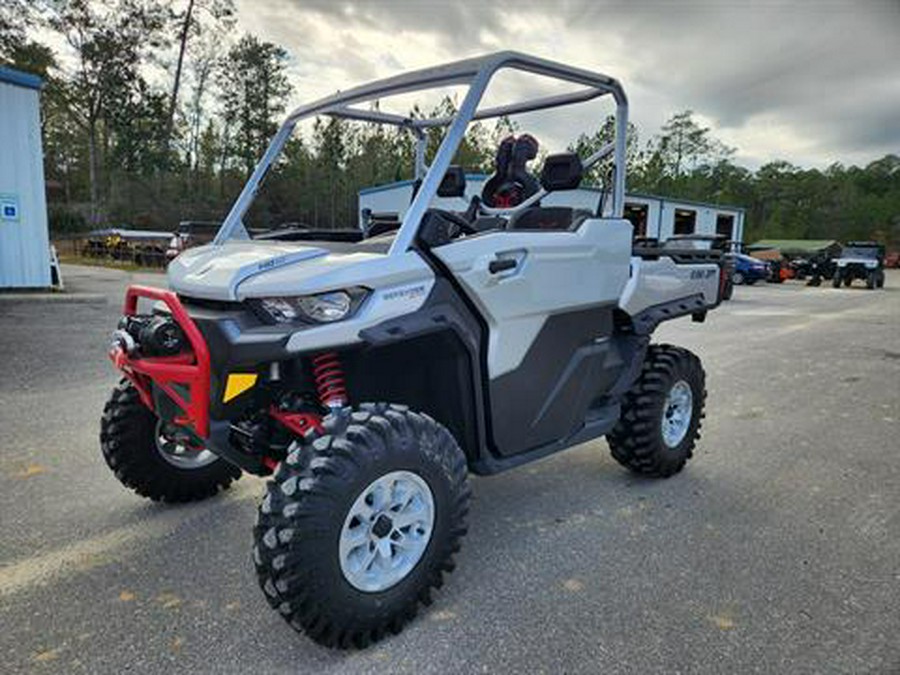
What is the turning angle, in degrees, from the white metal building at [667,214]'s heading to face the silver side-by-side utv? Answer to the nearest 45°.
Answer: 0° — it already faces it

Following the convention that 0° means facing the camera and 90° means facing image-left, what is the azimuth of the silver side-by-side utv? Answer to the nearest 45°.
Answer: approximately 45°

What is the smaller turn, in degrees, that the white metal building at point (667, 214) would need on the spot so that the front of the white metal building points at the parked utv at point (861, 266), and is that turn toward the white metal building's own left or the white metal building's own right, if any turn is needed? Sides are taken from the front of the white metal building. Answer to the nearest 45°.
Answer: approximately 45° to the white metal building's own left

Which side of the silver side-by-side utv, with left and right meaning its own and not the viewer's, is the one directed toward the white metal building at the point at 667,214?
back

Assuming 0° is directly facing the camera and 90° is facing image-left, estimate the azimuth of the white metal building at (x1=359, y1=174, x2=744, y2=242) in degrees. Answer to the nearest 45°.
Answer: approximately 0°

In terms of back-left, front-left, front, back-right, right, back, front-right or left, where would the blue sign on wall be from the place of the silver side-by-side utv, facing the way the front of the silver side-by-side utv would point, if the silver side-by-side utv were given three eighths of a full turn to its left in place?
back-left
